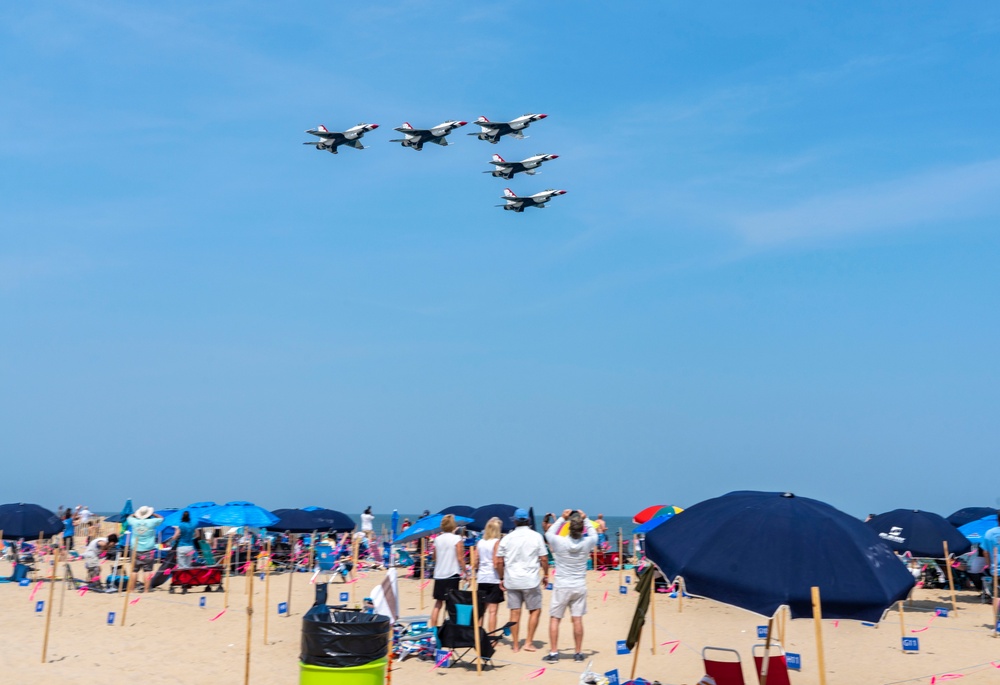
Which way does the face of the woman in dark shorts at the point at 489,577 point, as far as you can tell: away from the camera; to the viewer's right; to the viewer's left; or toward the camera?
away from the camera

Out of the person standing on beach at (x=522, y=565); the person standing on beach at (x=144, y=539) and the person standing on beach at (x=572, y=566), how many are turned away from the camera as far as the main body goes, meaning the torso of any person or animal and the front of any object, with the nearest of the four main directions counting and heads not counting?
3

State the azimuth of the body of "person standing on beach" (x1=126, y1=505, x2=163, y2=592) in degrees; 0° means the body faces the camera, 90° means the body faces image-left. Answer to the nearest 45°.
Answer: approximately 180°

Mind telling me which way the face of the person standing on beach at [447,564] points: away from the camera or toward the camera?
away from the camera

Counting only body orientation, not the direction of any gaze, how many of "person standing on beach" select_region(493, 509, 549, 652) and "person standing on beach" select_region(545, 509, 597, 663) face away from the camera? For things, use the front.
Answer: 2

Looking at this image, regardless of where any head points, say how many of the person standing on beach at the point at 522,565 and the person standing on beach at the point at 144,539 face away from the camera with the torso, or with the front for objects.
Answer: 2

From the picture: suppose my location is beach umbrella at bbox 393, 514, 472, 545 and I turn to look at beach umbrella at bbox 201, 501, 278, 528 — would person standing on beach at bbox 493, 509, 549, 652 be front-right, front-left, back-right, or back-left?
back-left

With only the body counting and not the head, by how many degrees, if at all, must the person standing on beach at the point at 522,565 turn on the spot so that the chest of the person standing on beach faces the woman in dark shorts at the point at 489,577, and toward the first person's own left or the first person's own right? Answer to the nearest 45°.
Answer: approximately 45° to the first person's own left

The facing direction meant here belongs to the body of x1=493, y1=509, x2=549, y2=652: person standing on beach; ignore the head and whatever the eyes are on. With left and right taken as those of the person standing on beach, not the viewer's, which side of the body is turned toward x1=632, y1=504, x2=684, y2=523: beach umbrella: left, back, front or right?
front

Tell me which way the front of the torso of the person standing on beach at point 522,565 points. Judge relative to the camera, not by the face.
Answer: away from the camera

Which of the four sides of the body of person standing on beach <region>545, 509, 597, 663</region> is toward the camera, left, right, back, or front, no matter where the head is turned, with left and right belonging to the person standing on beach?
back

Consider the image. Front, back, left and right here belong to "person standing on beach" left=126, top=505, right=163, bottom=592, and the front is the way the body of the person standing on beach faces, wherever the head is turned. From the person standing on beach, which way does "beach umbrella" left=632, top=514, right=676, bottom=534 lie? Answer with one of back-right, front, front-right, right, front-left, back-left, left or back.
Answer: right

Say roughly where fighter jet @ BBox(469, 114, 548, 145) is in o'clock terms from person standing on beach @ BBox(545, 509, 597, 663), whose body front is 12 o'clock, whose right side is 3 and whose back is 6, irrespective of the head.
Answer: The fighter jet is roughly at 12 o'clock from the person standing on beach.

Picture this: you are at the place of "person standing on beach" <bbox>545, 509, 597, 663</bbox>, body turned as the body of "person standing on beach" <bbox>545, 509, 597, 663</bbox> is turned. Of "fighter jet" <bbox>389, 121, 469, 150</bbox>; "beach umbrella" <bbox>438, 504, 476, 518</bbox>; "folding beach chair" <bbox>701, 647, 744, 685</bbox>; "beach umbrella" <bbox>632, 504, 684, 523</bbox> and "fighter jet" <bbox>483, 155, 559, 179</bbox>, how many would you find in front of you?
4
